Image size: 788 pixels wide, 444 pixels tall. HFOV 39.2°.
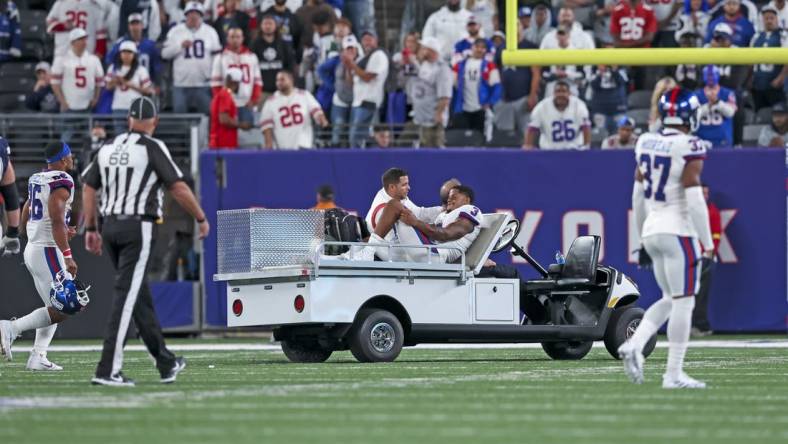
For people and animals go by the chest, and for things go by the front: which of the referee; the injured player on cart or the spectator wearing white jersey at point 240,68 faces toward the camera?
the spectator wearing white jersey

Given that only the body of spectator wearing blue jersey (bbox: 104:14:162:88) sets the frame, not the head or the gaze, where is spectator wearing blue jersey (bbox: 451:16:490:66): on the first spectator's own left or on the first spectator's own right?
on the first spectator's own left

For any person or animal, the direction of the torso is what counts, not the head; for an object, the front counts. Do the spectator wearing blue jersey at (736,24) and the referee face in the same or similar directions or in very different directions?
very different directions

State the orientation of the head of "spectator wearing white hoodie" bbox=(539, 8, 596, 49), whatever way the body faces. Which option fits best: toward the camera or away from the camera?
toward the camera

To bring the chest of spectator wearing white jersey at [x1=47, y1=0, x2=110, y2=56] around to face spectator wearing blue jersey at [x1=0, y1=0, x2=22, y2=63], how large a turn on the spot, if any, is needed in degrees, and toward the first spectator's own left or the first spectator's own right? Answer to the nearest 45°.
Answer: approximately 135° to the first spectator's own right

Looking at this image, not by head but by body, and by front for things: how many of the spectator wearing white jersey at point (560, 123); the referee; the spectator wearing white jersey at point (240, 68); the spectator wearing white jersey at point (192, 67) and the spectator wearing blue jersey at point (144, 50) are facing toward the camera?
4

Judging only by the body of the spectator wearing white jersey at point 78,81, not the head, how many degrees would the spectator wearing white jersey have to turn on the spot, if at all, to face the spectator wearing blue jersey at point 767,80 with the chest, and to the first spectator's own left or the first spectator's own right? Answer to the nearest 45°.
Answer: approximately 90° to the first spectator's own left

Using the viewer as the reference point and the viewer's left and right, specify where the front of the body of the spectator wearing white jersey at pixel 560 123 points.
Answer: facing the viewer

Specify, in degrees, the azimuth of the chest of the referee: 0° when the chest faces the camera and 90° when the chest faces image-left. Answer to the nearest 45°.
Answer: approximately 225°

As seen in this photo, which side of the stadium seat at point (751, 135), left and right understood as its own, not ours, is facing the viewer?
front

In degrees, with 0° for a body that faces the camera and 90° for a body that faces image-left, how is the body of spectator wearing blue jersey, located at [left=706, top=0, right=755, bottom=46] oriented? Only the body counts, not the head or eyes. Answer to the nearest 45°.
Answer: approximately 0°

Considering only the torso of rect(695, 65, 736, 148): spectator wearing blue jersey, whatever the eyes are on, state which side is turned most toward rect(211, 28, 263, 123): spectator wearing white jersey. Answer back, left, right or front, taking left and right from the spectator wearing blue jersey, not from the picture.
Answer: right

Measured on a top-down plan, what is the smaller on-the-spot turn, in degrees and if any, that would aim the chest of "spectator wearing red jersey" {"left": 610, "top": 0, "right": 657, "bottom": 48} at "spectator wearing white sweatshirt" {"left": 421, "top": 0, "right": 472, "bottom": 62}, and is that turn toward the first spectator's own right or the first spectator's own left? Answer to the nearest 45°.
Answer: approximately 90° to the first spectator's own right

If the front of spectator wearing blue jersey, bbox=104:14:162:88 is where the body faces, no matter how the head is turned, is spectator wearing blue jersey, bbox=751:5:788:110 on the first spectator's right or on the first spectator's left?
on the first spectator's left

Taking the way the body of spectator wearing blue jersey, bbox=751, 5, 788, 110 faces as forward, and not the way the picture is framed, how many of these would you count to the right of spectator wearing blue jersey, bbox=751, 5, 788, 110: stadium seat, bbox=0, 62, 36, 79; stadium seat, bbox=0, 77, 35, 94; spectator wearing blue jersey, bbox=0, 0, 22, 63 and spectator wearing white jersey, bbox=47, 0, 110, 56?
4

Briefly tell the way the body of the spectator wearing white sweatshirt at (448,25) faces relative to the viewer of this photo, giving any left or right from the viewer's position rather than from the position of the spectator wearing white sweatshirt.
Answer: facing the viewer

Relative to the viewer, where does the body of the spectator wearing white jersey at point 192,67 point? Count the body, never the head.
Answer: toward the camera

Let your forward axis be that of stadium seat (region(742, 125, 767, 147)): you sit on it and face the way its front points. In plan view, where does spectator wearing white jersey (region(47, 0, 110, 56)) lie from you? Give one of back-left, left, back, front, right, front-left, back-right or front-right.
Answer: right
